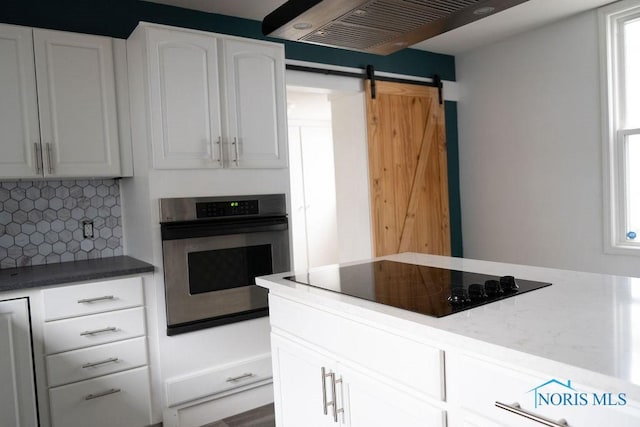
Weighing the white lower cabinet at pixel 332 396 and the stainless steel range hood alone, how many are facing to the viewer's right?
0

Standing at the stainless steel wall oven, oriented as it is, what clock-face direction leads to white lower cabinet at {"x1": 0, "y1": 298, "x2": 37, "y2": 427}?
The white lower cabinet is roughly at 4 o'clock from the stainless steel wall oven.

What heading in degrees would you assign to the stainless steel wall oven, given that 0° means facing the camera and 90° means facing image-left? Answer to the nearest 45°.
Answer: approximately 315°

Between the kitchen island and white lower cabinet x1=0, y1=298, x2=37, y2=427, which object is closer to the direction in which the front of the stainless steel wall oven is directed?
the kitchen island

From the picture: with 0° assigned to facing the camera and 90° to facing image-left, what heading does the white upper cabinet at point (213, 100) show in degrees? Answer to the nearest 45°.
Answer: approximately 315°

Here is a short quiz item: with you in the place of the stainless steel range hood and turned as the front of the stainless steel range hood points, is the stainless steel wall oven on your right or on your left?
on your right

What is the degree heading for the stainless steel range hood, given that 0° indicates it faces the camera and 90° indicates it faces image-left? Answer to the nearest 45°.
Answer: approximately 45°

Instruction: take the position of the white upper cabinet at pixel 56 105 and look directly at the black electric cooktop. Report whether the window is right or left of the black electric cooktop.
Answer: left

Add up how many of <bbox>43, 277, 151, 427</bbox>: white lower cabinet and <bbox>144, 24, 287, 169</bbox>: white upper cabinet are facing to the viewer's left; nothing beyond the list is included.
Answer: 0

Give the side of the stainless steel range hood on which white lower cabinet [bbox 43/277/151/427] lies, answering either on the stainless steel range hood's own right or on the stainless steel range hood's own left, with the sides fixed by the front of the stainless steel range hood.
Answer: on the stainless steel range hood's own right

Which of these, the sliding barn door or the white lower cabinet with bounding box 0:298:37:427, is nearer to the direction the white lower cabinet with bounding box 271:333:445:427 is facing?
the white lower cabinet

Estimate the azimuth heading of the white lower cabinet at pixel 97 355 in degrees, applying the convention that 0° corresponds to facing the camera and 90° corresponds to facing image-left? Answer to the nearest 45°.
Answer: approximately 315°
